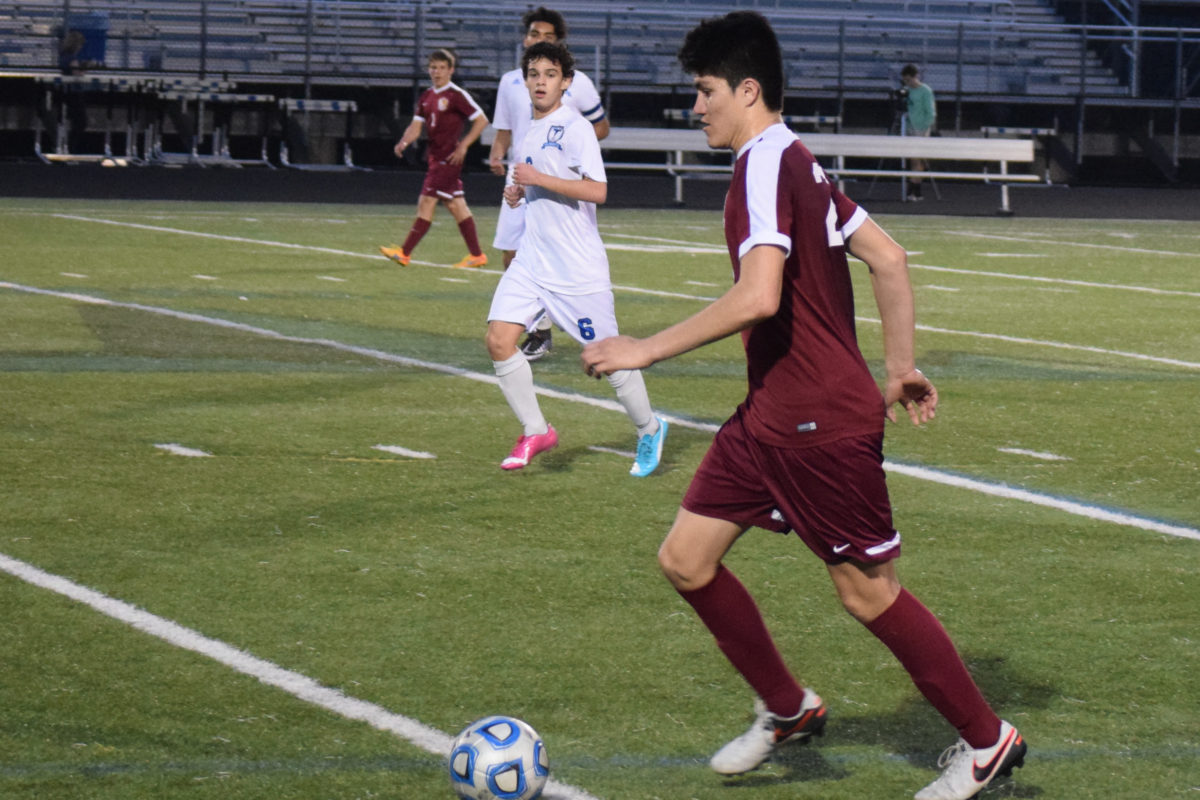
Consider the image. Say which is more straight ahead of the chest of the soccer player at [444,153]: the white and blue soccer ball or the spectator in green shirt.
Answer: the white and blue soccer ball

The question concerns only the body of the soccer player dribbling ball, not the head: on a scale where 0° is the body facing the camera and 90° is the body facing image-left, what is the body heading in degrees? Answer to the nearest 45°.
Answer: approximately 90°

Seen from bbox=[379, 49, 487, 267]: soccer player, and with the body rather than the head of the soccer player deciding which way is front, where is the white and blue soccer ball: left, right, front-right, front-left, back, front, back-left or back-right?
front-left

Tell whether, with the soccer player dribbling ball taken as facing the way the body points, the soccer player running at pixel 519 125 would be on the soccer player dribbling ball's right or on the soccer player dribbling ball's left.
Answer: on the soccer player dribbling ball's right

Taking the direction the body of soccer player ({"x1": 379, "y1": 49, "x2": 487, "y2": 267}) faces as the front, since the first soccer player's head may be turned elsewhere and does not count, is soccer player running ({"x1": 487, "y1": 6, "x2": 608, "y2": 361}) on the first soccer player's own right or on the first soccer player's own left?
on the first soccer player's own left

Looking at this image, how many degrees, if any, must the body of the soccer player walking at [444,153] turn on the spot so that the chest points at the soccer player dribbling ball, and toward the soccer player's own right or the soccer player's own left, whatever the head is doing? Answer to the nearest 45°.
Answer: approximately 45° to the soccer player's own left

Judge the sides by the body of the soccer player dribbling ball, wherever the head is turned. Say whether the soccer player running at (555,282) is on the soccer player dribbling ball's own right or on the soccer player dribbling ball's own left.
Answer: on the soccer player dribbling ball's own right

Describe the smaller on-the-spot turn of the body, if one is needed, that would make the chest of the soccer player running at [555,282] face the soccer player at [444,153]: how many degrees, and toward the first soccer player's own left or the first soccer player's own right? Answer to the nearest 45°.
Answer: approximately 135° to the first soccer player's own right

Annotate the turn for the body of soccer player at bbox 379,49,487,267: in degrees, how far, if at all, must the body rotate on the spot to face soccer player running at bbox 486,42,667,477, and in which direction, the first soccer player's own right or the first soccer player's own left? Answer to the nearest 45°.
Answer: approximately 45° to the first soccer player's own left

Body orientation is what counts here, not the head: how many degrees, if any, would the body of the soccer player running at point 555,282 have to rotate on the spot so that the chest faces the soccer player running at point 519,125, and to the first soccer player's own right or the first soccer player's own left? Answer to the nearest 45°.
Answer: approximately 135° to the first soccer player's own right
